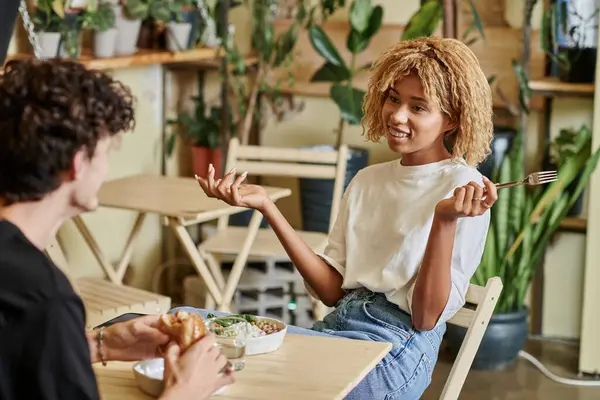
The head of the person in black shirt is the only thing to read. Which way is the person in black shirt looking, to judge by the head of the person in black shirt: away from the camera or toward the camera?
away from the camera

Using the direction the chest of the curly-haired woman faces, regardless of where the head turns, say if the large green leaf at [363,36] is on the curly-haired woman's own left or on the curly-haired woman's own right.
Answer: on the curly-haired woman's own right

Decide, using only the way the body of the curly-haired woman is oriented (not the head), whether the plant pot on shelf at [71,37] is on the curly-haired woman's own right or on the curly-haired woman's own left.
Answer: on the curly-haired woman's own right

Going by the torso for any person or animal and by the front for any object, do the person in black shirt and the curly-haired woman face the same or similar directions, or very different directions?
very different directions

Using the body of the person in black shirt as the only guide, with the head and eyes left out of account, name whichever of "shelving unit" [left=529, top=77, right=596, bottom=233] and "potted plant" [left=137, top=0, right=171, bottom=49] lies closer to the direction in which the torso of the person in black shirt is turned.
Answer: the shelving unit

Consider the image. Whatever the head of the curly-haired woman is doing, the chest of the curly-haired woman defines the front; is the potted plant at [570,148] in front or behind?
behind

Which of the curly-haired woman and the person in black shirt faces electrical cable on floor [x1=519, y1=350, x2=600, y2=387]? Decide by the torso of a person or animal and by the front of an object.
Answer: the person in black shirt

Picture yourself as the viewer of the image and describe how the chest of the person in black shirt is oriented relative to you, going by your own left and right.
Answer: facing away from the viewer and to the right of the viewer

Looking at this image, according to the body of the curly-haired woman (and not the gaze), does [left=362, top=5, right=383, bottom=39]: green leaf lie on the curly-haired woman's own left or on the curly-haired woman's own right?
on the curly-haired woman's own right

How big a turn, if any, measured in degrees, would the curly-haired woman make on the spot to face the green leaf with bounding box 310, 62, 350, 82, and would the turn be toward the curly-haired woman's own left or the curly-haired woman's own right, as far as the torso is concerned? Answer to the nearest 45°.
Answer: approximately 135° to the curly-haired woman's own right

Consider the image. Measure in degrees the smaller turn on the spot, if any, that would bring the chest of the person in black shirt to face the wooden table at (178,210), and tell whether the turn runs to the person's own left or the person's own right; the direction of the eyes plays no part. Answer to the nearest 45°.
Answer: approximately 45° to the person's own left

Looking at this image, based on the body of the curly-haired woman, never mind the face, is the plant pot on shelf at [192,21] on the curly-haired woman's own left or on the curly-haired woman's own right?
on the curly-haired woman's own right

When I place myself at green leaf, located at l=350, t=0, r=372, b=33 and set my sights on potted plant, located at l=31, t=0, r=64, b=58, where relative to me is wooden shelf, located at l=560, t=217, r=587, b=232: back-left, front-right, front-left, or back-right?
back-left

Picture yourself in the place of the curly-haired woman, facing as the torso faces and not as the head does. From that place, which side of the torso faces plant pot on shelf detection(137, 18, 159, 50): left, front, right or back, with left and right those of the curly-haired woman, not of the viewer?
right

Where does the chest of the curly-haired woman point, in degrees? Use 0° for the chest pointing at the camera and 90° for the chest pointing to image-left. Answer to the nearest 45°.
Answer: approximately 45°
